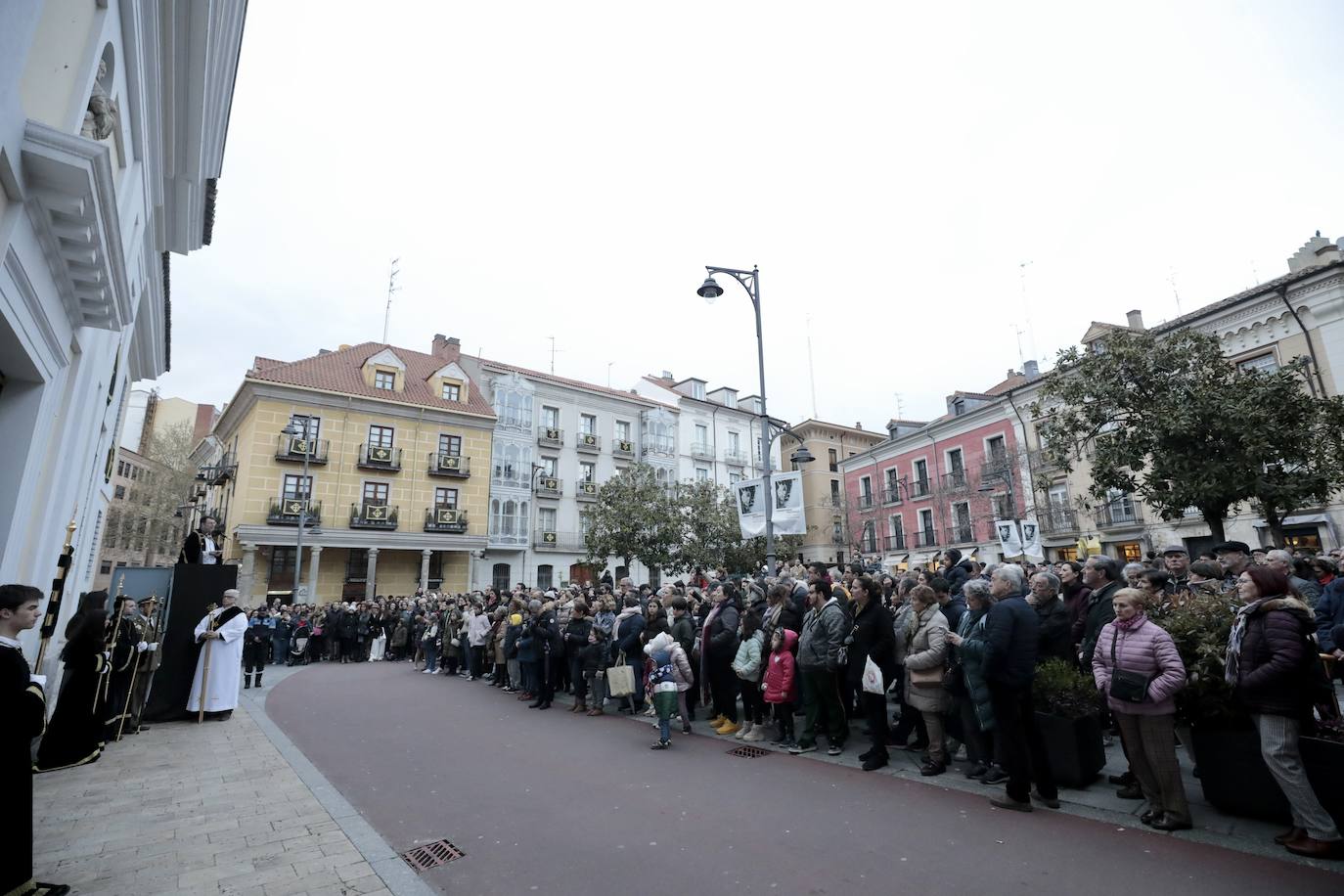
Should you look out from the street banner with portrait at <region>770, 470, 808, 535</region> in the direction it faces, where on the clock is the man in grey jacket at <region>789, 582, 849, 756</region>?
The man in grey jacket is roughly at 12 o'clock from the street banner with portrait.

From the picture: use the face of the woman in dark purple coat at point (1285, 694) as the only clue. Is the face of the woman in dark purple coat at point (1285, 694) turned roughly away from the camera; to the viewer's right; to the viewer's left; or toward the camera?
to the viewer's left

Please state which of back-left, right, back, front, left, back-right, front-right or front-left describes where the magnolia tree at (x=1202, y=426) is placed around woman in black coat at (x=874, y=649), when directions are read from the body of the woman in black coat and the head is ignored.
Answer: back-right

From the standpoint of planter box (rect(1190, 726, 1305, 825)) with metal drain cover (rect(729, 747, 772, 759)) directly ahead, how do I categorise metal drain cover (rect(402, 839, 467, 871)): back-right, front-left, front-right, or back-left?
front-left

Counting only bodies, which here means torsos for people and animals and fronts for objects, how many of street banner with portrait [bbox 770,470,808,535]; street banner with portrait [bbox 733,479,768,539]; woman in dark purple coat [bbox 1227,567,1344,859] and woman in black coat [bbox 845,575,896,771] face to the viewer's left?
2

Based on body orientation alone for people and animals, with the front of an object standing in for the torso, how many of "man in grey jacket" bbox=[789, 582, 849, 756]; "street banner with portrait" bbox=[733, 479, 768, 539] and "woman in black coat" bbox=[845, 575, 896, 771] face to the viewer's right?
0

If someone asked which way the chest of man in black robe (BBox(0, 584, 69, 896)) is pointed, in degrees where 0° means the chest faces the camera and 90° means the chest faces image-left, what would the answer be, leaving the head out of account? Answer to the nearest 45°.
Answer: approximately 270°

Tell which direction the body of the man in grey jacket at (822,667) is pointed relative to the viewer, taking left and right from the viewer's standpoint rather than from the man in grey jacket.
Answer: facing the viewer and to the left of the viewer

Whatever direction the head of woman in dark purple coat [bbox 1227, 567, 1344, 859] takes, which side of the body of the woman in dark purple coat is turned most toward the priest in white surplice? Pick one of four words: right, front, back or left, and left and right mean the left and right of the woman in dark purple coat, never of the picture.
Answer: front

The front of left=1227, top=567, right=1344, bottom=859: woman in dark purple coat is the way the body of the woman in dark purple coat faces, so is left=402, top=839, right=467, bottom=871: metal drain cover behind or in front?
in front

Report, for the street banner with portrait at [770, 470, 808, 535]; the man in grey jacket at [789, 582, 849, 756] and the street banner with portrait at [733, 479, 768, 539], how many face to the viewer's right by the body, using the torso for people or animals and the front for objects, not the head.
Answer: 0

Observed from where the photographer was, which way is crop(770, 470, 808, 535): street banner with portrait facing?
facing the viewer

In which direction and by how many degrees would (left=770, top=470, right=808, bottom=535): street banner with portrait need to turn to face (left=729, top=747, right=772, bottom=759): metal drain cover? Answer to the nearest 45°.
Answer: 0° — it already faces it

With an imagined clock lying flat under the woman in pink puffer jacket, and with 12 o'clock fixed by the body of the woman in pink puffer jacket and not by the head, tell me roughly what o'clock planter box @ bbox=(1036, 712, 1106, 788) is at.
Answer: The planter box is roughly at 3 o'clock from the woman in pink puffer jacket.

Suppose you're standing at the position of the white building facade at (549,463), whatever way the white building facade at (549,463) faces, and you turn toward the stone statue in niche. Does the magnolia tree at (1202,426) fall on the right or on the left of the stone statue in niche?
left

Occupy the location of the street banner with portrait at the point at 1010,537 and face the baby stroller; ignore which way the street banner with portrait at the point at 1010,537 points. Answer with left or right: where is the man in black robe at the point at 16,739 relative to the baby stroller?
left
